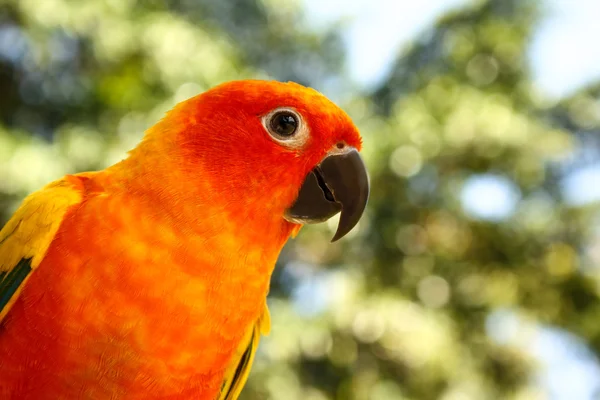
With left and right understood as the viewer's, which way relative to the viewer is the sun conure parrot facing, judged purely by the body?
facing the viewer and to the right of the viewer
